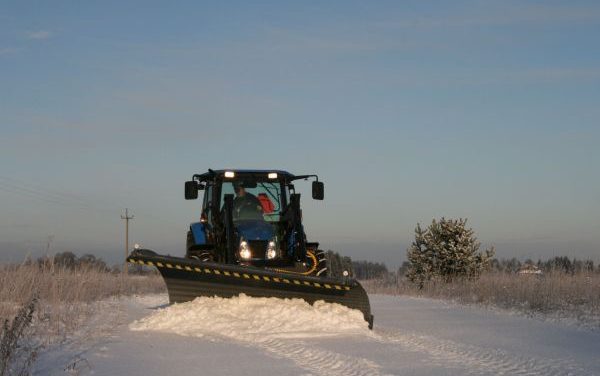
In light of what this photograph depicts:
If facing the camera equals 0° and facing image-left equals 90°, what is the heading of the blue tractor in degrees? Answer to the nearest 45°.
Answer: approximately 0°

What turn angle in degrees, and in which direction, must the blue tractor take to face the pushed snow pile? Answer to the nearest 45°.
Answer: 0° — it already faces it

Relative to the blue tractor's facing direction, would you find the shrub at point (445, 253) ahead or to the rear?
to the rear

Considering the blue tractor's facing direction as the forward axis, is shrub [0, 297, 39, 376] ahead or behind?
ahead

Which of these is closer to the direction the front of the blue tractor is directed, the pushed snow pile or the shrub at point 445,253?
the pushed snow pile
